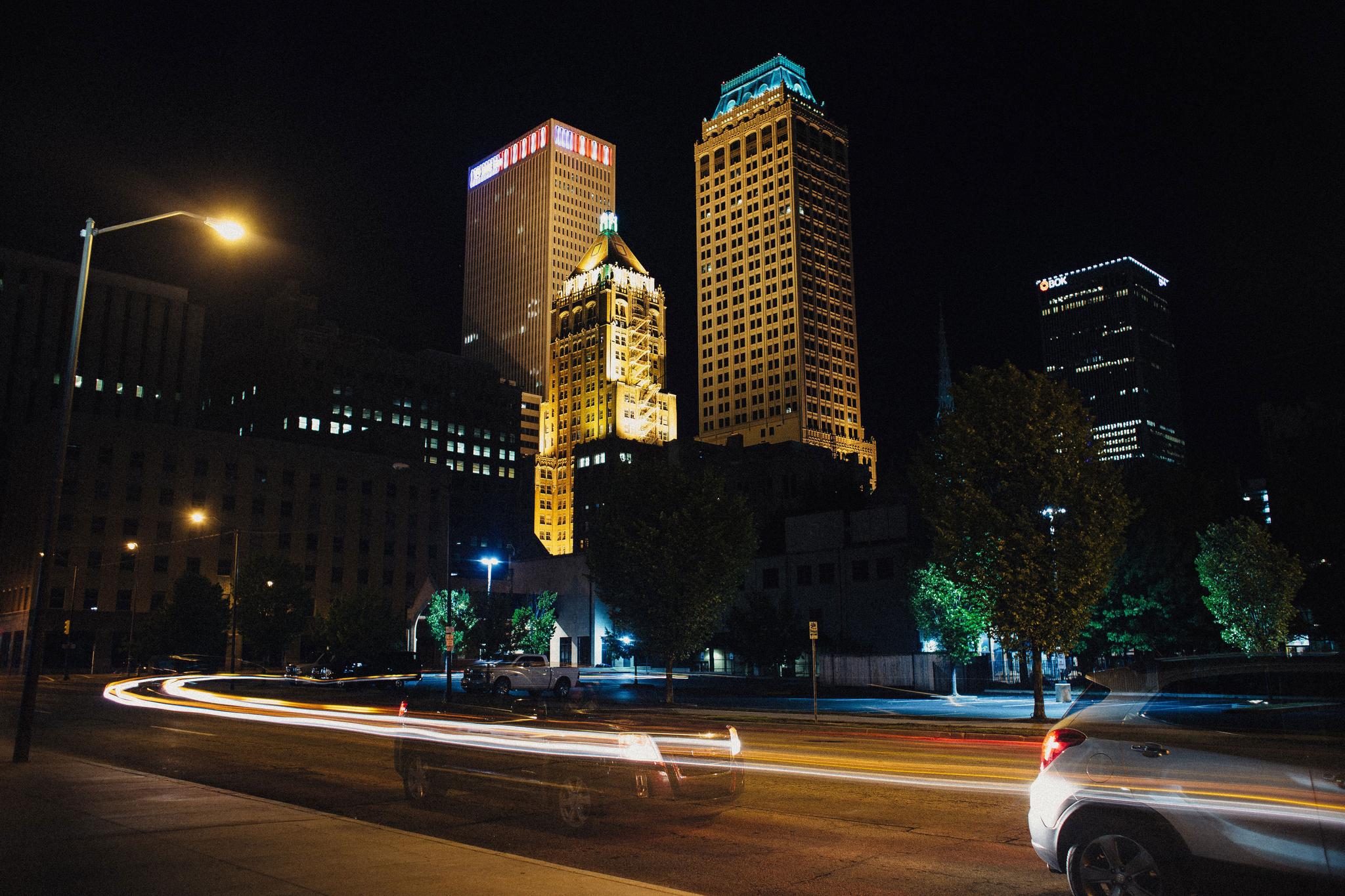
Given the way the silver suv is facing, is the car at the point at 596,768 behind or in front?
behind

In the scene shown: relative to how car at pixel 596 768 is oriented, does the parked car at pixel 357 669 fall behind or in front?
behind

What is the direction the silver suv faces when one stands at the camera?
facing to the right of the viewer

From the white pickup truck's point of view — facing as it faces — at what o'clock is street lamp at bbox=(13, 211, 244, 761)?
The street lamp is roughly at 11 o'clock from the white pickup truck.

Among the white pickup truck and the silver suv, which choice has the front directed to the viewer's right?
the silver suv
